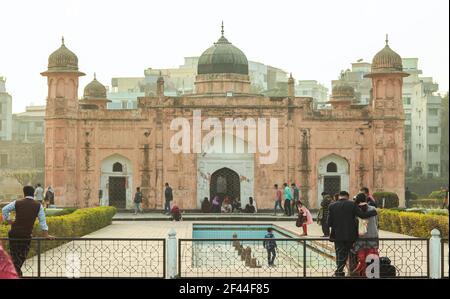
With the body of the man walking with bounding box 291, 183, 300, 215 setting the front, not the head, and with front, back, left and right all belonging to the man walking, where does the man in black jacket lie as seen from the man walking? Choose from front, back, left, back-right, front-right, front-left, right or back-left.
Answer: left

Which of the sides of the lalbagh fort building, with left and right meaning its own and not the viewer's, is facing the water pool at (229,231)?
front

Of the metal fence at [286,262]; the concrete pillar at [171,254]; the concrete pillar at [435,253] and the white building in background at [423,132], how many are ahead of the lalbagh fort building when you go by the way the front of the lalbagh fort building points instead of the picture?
3

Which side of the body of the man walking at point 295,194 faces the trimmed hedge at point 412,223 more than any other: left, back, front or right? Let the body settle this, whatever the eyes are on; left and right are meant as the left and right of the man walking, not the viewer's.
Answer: left

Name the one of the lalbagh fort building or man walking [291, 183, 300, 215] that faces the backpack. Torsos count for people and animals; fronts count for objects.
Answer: the lalbagh fort building

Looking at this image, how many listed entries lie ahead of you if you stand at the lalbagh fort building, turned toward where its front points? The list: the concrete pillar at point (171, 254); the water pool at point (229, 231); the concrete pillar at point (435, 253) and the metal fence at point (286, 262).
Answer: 4

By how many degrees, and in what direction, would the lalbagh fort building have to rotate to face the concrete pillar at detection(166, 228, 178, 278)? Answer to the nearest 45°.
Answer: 0° — it already faces it

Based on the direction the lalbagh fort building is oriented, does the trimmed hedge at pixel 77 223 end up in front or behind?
in front

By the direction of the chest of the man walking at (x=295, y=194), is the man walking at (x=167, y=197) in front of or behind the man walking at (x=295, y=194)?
in front

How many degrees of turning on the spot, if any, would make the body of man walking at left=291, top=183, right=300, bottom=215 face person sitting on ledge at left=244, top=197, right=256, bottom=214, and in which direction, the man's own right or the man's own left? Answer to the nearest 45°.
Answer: approximately 45° to the man's own right
